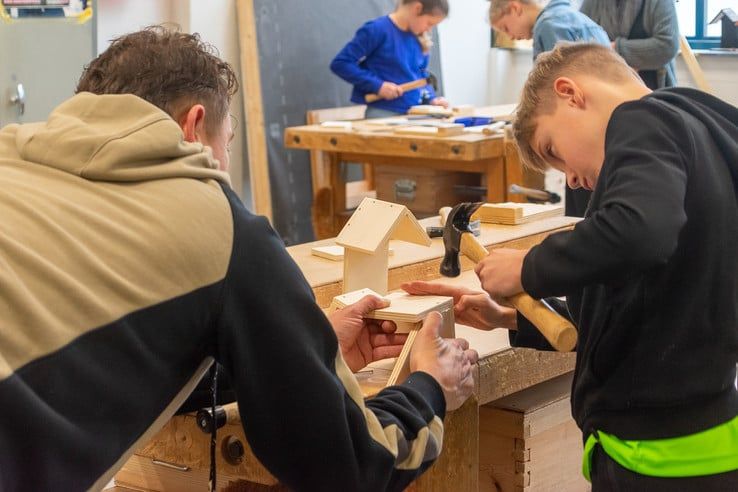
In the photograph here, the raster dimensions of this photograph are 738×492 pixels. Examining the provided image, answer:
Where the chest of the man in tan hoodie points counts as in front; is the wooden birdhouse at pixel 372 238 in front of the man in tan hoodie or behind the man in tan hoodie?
in front

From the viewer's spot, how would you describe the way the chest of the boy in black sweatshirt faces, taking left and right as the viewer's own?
facing to the left of the viewer

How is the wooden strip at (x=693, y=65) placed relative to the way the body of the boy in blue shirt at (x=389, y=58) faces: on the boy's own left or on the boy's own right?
on the boy's own left

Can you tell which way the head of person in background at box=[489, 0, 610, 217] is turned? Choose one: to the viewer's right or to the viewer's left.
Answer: to the viewer's left

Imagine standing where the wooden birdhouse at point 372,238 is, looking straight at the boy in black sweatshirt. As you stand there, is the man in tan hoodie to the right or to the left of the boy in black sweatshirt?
right

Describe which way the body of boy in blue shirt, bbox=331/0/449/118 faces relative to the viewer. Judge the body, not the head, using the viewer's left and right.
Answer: facing the viewer and to the right of the viewer

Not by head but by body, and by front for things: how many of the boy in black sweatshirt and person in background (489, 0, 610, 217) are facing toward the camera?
0

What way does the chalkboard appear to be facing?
toward the camera

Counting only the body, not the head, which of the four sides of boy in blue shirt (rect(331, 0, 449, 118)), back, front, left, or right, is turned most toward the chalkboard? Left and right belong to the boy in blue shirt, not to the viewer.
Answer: back

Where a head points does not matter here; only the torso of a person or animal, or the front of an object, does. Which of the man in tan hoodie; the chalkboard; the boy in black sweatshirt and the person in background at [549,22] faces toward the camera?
the chalkboard

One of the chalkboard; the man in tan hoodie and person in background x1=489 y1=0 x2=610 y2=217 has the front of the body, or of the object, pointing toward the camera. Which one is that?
the chalkboard

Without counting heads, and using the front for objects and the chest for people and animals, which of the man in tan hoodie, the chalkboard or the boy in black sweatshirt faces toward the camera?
the chalkboard

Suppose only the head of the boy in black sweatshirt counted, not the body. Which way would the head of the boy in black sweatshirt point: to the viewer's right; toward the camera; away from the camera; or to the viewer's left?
to the viewer's left
